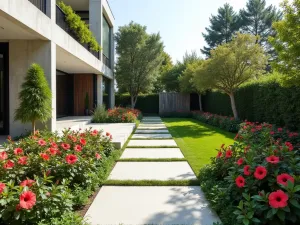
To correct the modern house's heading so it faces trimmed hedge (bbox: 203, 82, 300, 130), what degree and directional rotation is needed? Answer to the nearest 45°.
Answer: approximately 45° to its left

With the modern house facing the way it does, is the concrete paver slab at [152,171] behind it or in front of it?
in front

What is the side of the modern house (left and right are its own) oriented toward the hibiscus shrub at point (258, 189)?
front

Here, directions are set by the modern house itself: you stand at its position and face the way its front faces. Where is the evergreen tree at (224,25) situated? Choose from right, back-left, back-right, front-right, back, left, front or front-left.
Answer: left

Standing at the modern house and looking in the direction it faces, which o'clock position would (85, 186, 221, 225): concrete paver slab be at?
The concrete paver slab is roughly at 1 o'clock from the modern house.

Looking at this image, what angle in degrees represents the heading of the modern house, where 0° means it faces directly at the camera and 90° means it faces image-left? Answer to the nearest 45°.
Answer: approximately 315°

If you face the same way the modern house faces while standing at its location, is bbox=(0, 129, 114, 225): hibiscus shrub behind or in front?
in front

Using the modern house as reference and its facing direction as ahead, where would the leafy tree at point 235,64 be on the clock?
The leafy tree is roughly at 10 o'clock from the modern house.

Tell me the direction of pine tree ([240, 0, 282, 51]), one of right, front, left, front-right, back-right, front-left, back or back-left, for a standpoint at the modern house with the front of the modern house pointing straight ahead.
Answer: left

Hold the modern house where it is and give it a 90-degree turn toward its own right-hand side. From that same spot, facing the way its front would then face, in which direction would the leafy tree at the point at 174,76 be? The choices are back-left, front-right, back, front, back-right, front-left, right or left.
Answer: back

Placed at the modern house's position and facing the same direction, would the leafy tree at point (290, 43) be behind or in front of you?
in front

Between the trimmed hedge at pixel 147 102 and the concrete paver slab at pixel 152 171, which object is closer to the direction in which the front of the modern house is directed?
the concrete paver slab
